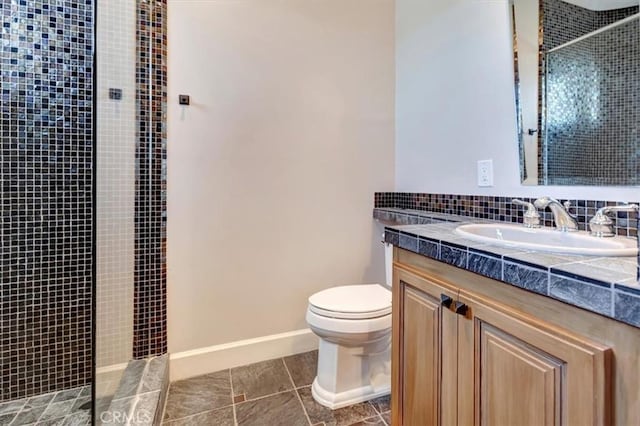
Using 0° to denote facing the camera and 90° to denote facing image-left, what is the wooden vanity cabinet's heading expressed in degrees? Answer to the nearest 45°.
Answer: approximately 45°

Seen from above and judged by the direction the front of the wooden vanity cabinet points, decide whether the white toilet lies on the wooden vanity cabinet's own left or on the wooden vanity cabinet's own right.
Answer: on the wooden vanity cabinet's own right

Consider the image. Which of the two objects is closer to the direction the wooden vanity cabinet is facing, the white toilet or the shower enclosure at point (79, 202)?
the shower enclosure

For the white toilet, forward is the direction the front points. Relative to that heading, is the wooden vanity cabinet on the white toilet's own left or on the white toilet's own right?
on the white toilet's own left

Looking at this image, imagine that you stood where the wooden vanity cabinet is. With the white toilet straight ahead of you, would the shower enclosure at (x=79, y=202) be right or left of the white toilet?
left

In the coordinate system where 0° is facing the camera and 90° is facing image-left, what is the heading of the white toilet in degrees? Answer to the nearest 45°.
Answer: approximately 45°

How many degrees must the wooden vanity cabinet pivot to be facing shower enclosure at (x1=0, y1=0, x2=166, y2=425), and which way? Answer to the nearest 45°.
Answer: approximately 45° to its right
